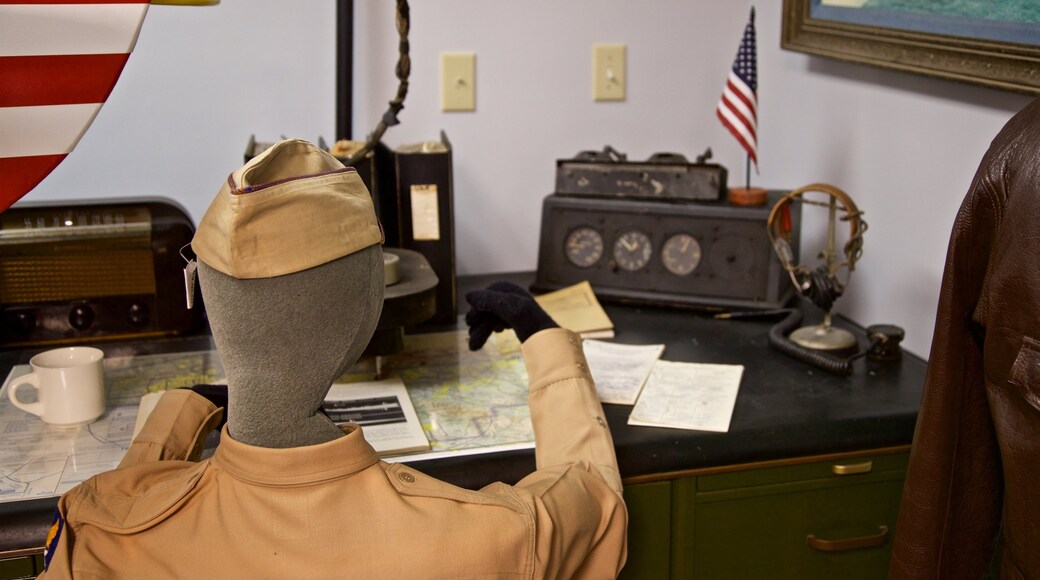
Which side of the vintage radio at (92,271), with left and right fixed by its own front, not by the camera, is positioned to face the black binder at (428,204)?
left

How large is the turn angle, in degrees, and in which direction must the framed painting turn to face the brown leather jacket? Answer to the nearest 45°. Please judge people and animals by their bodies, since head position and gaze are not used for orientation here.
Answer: approximately 45° to its left

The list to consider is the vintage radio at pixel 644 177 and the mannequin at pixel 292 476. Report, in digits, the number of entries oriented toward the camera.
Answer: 1

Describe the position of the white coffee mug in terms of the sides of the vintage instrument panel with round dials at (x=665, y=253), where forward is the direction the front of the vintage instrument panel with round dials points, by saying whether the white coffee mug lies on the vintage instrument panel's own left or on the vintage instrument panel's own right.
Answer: on the vintage instrument panel's own right

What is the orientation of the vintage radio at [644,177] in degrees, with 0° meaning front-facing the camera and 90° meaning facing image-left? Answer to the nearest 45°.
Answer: approximately 0°

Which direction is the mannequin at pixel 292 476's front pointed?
away from the camera
